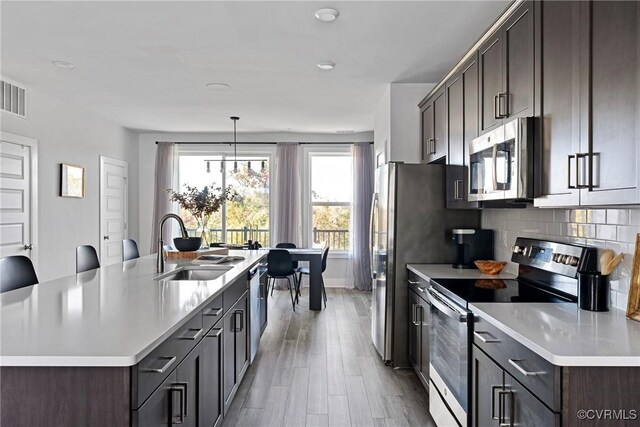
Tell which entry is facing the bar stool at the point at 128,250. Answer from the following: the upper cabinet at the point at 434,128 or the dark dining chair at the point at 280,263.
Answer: the upper cabinet

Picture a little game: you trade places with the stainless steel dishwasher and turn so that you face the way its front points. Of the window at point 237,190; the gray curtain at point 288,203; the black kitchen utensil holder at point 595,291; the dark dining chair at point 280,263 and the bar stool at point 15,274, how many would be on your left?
3

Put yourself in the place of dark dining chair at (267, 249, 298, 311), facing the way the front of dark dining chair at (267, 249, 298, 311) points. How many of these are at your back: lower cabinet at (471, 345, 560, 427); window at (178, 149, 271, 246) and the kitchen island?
2

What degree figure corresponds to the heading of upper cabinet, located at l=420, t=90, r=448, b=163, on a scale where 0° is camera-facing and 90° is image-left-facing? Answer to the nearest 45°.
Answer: approximately 90°

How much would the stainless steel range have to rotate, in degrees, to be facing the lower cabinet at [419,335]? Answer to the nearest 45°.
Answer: approximately 90° to its right

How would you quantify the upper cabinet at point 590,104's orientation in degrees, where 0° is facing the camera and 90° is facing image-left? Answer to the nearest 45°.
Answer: approximately 45°

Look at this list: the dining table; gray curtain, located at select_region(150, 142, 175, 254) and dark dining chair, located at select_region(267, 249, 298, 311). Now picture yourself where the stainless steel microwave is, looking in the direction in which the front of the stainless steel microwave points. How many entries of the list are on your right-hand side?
3

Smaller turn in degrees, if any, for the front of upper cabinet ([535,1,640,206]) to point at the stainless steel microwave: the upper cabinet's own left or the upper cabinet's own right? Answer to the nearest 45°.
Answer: approximately 90° to the upper cabinet's own right

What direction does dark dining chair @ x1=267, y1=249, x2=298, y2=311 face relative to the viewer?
away from the camera

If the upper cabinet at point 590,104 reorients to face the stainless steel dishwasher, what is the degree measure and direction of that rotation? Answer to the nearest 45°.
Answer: approximately 90° to its right

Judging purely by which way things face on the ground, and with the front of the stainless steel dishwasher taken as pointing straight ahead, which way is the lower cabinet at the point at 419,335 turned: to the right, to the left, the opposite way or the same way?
the opposite way

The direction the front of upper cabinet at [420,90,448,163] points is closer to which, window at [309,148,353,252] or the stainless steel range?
the window

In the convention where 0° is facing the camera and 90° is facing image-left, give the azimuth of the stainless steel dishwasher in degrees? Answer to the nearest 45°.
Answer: approximately 270°

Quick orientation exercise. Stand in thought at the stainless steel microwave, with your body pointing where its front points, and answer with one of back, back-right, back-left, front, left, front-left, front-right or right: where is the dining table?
right

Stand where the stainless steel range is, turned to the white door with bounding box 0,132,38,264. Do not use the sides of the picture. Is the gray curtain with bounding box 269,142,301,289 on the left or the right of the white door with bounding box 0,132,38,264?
right

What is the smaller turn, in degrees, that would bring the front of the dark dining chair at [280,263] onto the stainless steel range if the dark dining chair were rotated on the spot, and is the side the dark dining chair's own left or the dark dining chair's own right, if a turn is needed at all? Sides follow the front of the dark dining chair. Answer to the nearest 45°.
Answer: approximately 180°

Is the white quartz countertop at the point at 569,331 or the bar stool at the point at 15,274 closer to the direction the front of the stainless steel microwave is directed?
the bar stool

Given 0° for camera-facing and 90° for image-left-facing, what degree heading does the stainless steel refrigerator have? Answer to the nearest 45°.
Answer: approximately 90°

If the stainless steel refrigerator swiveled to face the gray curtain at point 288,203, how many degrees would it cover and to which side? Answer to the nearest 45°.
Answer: approximately 45° to its right
